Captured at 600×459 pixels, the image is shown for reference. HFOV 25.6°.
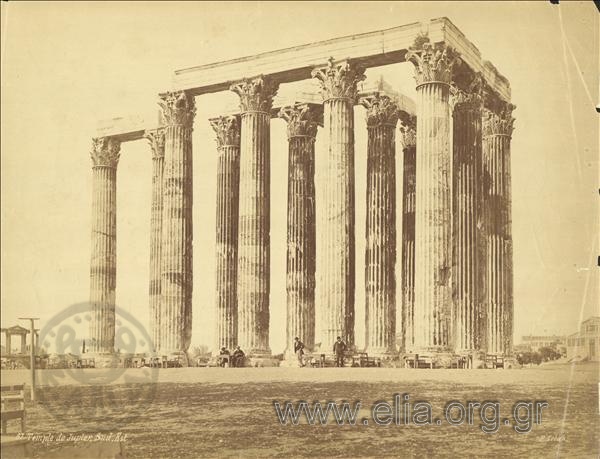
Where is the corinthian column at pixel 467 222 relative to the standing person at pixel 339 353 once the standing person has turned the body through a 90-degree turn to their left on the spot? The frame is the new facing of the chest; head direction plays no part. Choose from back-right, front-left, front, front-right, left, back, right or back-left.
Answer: front

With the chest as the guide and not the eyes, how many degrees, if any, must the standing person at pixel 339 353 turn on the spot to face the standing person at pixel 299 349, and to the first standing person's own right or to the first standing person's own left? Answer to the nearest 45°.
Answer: approximately 135° to the first standing person's own right

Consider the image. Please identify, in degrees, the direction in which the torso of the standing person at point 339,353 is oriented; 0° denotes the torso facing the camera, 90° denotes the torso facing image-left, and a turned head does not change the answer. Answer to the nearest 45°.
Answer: approximately 0°

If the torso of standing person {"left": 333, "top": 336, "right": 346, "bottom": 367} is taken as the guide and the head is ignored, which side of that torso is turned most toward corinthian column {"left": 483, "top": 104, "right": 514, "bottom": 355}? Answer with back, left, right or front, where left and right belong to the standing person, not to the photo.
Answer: left
